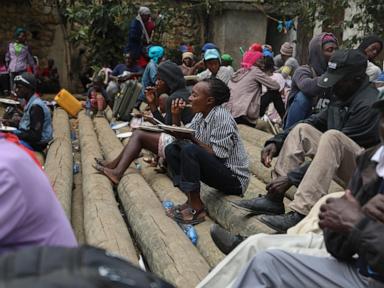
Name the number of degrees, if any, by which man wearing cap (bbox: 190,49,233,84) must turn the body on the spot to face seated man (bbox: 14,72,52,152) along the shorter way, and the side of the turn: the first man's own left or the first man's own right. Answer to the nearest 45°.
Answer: approximately 45° to the first man's own right

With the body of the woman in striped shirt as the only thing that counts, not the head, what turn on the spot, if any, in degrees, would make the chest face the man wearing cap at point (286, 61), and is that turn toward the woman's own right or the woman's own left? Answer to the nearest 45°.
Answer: approximately 90° to the woman's own right

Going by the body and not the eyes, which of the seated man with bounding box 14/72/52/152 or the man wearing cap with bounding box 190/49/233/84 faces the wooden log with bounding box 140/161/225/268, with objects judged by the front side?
the man wearing cap

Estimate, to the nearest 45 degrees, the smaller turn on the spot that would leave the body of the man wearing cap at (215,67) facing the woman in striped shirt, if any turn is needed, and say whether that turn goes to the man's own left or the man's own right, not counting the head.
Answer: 0° — they already face them

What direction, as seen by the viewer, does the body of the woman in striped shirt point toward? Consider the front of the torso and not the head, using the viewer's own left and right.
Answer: facing to the left of the viewer

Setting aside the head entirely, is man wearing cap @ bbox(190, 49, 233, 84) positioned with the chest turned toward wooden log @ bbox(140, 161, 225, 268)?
yes
